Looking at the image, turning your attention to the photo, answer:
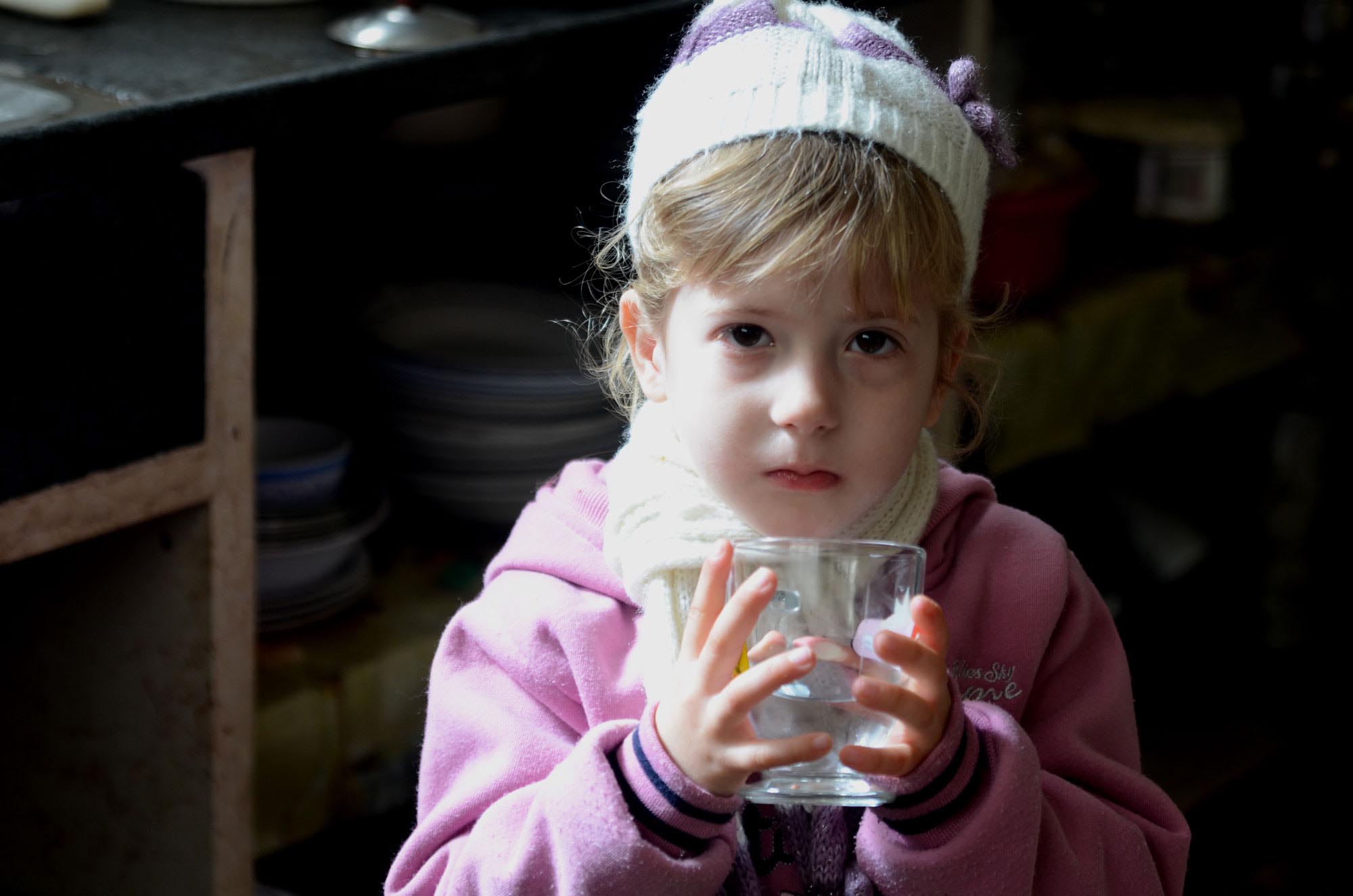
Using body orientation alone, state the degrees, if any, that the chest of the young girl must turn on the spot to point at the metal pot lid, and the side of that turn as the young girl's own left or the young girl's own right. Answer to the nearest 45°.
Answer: approximately 135° to the young girl's own right

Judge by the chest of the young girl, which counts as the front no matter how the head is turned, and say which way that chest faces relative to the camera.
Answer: toward the camera

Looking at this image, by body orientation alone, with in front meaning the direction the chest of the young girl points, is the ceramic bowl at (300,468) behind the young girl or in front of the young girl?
behind
